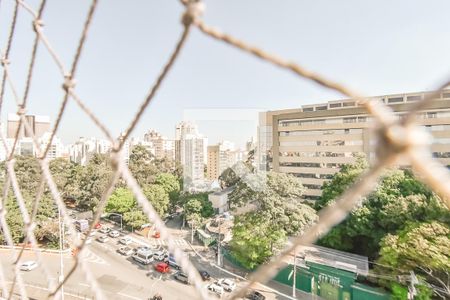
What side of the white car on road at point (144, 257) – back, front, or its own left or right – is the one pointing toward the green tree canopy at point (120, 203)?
front

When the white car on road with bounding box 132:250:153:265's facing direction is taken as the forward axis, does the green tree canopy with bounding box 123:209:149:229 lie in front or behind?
in front
